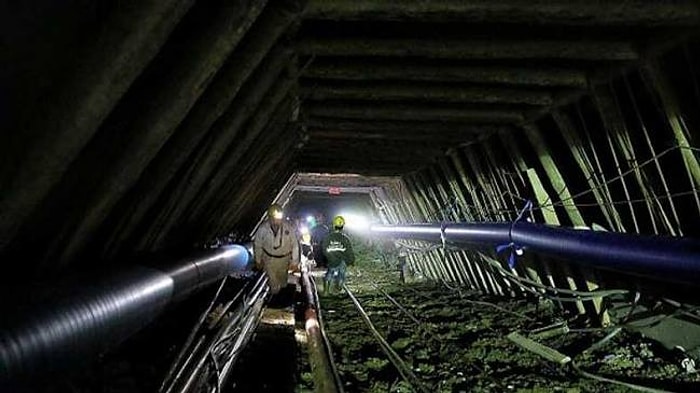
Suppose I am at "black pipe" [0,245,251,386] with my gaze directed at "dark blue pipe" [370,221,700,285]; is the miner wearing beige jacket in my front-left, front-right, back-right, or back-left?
front-left

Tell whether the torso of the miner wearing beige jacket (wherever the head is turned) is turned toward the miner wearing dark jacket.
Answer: no
